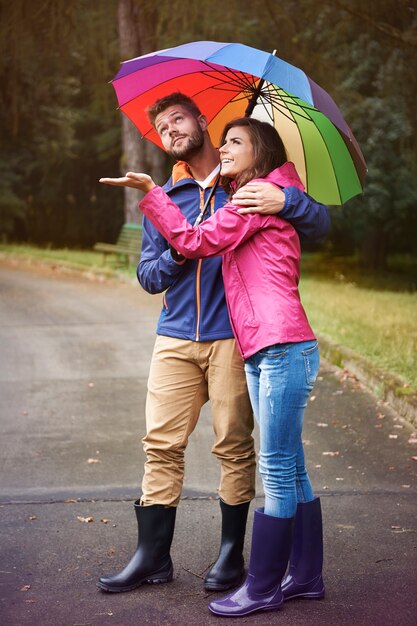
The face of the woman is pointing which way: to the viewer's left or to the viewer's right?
to the viewer's left

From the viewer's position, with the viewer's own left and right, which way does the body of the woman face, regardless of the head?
facing to the left of the viewer
